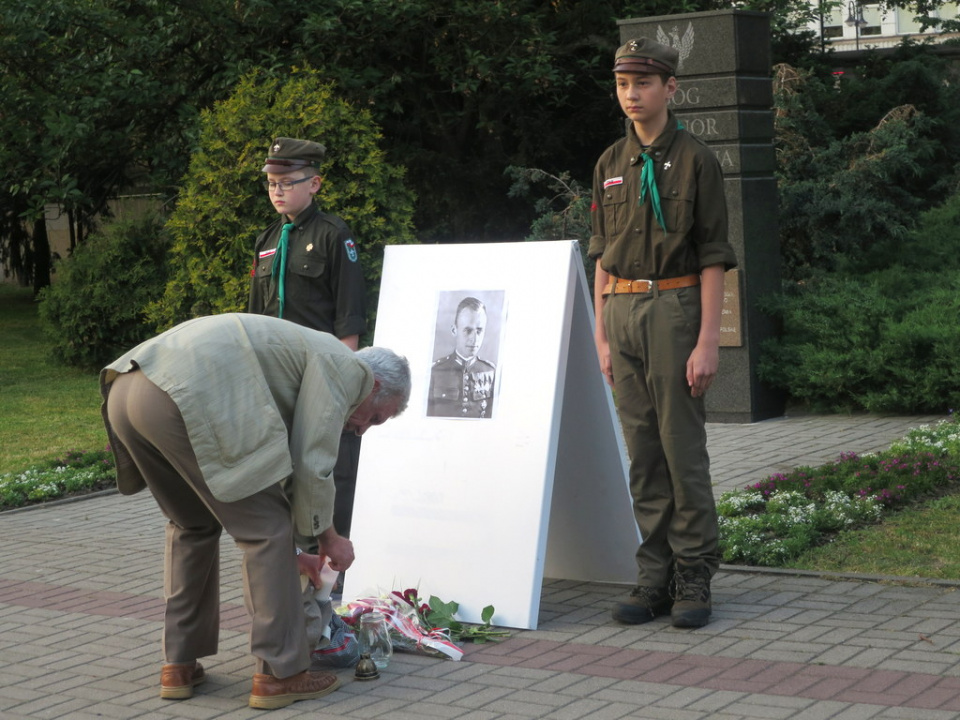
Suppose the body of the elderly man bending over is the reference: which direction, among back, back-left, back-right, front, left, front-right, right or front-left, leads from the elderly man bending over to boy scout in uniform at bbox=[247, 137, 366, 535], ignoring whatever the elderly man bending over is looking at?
front-left

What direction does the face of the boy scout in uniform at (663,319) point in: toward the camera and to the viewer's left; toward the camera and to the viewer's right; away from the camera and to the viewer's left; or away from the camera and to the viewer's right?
toward the camera and to the viewer's left

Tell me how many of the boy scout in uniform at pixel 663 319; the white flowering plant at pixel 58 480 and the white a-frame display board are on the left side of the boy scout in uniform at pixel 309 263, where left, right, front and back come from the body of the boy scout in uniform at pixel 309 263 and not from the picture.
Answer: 2

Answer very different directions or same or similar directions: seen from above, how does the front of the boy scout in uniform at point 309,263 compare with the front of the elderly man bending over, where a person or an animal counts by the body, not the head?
very different directions

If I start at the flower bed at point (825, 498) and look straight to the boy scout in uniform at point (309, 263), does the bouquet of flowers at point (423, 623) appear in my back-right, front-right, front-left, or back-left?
front-left

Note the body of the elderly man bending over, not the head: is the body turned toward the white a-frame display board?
yes

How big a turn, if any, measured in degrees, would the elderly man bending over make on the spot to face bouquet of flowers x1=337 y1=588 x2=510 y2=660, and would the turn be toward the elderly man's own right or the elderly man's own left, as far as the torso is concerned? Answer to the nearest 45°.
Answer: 0° — they already face it

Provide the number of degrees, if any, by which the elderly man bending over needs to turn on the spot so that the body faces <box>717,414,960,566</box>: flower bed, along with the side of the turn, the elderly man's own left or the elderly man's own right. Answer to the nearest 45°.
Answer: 0° — they already face it

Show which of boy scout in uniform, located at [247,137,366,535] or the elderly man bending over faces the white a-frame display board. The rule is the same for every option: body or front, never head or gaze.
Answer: the elderly man bending over

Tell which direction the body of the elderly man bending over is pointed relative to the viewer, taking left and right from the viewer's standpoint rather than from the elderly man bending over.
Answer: facing away from the viewer and to the right of the viewer

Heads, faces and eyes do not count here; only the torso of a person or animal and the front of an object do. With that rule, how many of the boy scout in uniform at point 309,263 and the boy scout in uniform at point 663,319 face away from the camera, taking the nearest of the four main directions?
0
